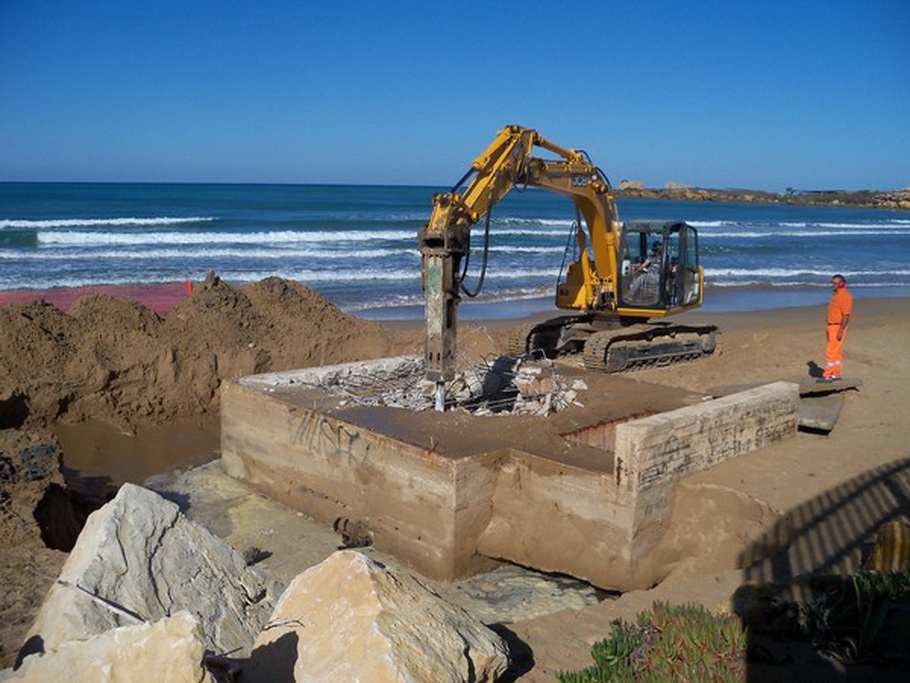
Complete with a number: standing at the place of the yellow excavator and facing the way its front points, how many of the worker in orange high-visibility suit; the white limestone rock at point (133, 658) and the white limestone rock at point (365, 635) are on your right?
0

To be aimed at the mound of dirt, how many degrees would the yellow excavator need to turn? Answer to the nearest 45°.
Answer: approximately 45° to its right

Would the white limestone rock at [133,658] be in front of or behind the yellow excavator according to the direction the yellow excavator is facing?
in front

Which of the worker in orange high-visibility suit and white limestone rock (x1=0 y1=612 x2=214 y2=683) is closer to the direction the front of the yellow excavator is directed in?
the white limestone rock

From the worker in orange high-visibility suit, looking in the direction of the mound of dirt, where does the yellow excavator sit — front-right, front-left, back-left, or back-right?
front-right

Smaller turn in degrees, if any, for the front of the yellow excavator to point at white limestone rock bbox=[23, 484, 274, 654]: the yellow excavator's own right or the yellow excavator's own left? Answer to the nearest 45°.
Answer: approximately 45° to the yellow excavator's own left

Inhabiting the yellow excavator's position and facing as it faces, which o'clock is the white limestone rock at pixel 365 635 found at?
The white limestone rock is roughly at 11 o'clock from the yellow excavator.

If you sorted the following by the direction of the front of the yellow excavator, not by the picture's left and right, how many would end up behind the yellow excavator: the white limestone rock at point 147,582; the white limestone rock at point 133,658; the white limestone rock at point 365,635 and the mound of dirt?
0

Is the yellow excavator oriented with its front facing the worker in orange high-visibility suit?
no

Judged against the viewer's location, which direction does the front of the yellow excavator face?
facing the viewer and to the left of the viewer

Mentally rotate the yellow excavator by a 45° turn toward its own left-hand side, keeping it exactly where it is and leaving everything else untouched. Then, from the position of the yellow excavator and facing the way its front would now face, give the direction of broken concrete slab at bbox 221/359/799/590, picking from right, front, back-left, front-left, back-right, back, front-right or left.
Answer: front
